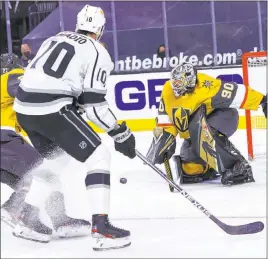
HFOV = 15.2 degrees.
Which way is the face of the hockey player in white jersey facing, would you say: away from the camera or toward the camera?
away from the camera

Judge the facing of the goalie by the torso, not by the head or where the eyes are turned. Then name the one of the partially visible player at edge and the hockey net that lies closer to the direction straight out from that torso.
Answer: the partially visible player at edge

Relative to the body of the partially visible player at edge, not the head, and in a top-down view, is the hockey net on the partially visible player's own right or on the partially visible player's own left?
on the partially visible player's own left

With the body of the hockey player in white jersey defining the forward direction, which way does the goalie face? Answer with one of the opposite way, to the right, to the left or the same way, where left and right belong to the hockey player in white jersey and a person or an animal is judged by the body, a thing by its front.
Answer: the opposite way

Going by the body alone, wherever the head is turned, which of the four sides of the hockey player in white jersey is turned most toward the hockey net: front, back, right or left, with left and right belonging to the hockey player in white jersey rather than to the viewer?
front

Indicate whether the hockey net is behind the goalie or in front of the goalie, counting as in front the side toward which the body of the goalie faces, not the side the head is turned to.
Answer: behind

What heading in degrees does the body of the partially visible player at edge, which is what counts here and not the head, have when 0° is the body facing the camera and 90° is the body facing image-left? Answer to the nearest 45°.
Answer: approximately 270°

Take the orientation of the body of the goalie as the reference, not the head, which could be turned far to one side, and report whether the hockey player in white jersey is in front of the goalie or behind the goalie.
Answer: in front

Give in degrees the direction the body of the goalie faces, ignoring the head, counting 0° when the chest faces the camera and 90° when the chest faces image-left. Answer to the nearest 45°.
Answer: approximately 45°

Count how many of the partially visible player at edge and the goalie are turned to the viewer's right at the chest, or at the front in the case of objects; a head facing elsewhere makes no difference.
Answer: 1
